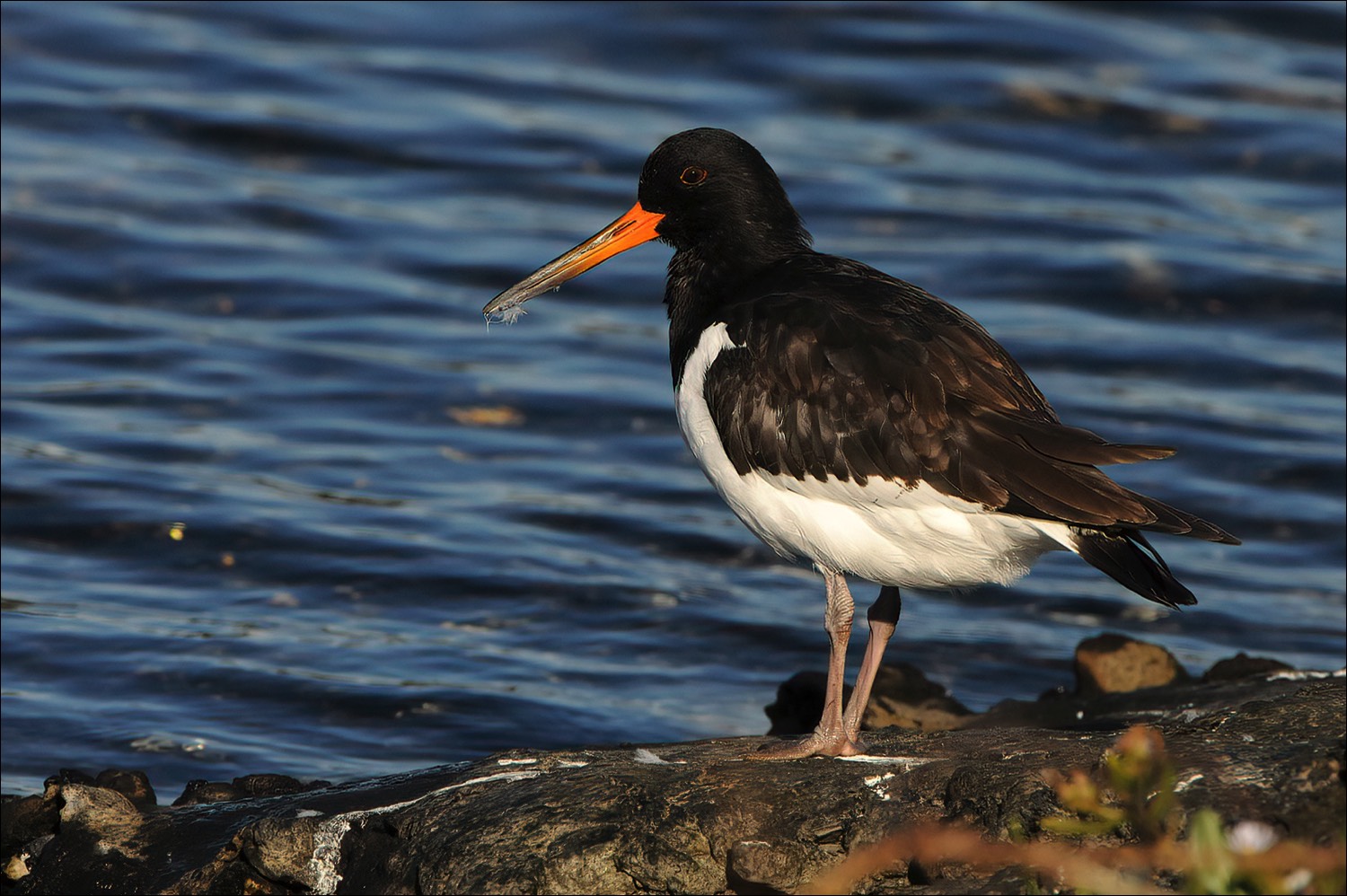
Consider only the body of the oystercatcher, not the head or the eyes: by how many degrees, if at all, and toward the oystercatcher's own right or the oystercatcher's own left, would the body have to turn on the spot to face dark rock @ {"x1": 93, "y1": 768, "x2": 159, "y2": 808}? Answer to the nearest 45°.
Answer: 0° — it already faces it

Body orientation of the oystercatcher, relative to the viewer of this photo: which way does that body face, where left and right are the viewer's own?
facing to the left of the viewer

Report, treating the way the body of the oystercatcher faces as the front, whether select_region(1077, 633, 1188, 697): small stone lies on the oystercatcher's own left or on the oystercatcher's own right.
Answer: on the oystercatcher's own right

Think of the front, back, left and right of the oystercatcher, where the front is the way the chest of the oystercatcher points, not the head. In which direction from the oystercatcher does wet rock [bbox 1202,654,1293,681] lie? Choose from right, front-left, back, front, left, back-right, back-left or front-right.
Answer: back-right
